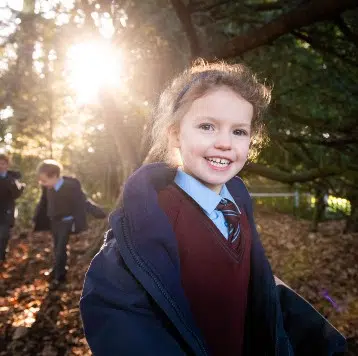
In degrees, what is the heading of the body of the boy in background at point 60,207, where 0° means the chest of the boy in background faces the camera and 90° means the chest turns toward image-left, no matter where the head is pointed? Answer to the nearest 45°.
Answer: approximately 45°

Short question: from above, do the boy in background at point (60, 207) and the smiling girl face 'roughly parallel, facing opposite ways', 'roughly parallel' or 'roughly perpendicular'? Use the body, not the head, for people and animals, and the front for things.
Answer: roughly perpendicular

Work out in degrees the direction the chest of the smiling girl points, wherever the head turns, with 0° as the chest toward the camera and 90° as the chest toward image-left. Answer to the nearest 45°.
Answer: approximately 315°

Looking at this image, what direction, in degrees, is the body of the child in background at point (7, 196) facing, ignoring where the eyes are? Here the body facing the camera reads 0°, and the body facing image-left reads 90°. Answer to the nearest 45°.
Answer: approximately 0°

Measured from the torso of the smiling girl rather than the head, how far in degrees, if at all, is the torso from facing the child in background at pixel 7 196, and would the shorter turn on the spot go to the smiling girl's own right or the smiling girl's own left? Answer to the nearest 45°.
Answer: approximately 180°

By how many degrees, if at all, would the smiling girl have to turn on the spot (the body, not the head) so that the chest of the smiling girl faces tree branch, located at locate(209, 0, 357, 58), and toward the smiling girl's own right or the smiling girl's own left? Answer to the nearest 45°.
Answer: approximately 135° to the smiling girl's own left

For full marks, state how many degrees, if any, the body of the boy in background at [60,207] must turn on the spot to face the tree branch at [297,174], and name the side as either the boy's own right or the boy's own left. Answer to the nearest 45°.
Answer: approximately 90° to the boy's own left

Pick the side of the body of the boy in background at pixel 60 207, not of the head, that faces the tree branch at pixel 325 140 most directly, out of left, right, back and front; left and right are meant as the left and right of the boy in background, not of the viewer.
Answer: left

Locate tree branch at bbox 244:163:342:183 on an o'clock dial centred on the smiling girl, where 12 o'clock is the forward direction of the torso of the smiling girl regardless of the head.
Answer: The tree branch is roughly at 8 o'clock from the smiling girl.

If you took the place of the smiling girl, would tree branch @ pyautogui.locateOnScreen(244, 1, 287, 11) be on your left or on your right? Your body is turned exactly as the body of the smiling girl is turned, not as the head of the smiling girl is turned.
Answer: on your left
